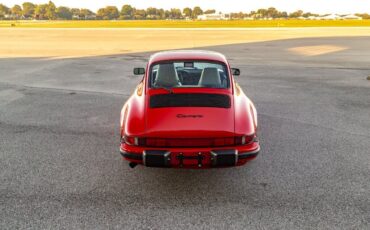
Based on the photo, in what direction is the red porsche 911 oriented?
away from the camera
